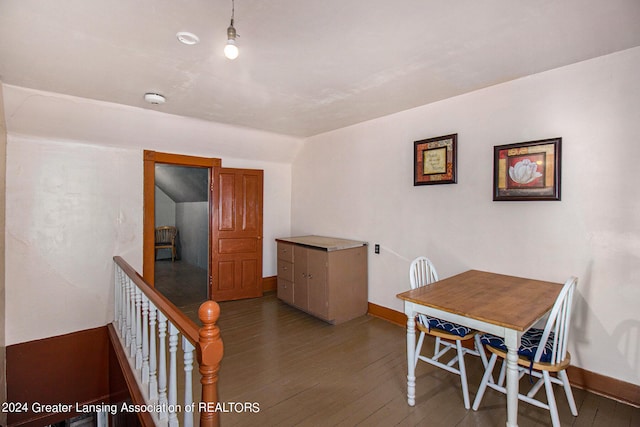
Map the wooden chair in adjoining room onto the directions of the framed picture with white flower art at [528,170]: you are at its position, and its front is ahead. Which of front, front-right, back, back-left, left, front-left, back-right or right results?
front-right

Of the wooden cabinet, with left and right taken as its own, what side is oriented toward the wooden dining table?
left

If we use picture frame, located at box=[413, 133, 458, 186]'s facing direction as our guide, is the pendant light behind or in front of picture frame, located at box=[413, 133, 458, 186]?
in front

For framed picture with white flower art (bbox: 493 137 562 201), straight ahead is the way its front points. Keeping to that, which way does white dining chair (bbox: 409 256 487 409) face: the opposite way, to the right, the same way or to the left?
to the left

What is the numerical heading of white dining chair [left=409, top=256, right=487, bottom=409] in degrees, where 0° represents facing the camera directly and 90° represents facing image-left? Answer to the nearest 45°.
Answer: approximately 315°

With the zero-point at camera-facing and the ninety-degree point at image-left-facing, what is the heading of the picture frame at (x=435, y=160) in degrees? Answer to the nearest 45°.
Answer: approximately 45°

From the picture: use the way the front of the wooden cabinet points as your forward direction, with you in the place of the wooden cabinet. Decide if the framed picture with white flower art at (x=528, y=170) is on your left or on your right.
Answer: on your left

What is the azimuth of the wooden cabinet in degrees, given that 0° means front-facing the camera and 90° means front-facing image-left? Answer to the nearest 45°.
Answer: approximately 45°

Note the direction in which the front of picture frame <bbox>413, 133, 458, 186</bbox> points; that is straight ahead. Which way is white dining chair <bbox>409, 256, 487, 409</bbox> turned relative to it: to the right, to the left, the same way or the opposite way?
to the left
